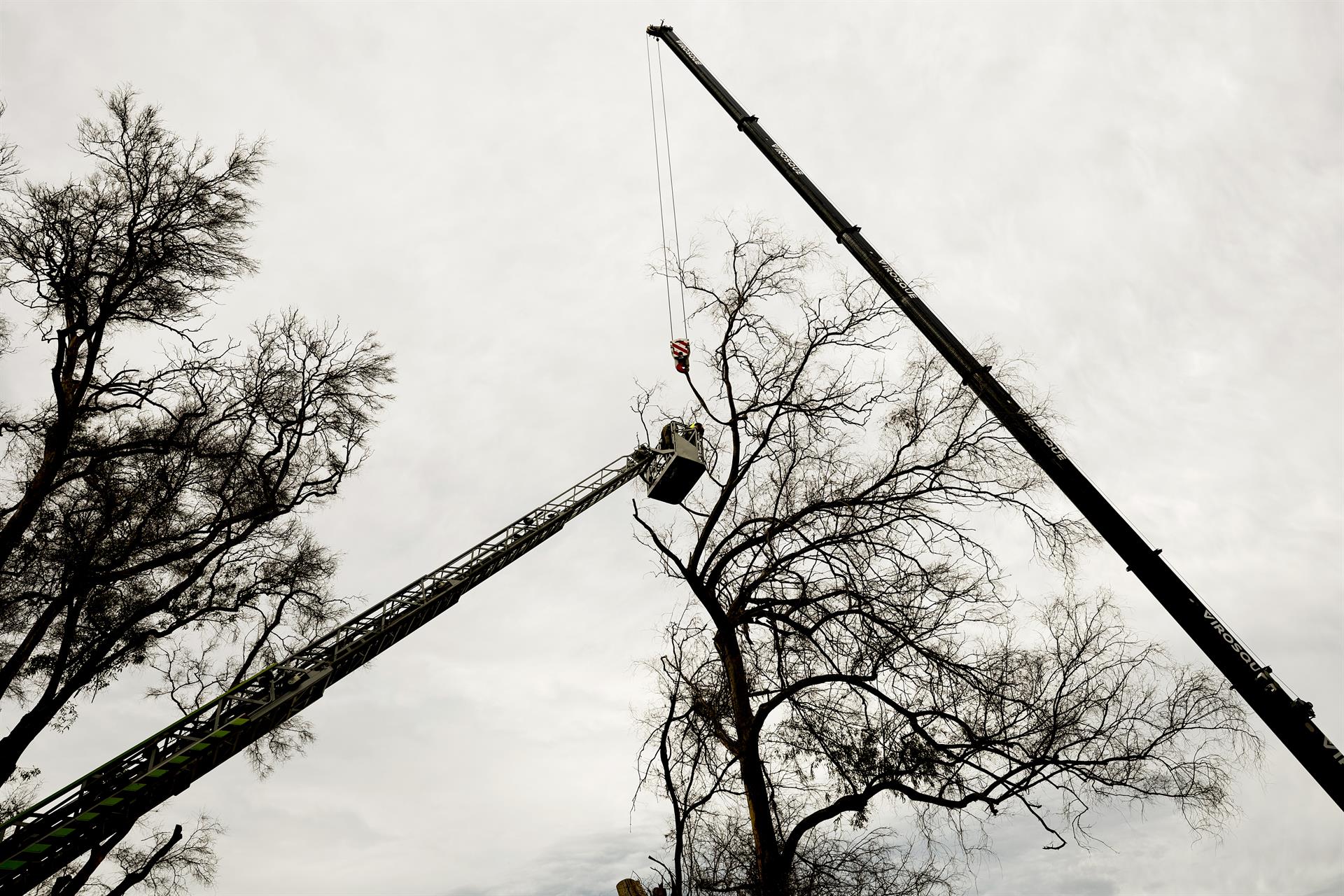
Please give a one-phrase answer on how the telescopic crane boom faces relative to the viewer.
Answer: facing away from the viewer and to the left of the viewer
